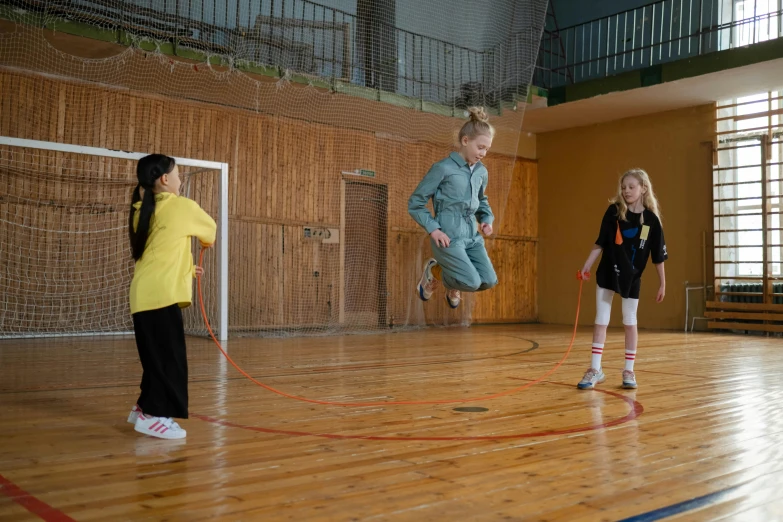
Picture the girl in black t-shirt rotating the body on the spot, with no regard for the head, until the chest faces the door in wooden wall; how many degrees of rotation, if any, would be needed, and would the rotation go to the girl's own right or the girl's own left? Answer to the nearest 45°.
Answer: approximately 135° to the girl's own right

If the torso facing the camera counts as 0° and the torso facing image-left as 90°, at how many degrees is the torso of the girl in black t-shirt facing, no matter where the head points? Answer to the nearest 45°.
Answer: approximately 0°

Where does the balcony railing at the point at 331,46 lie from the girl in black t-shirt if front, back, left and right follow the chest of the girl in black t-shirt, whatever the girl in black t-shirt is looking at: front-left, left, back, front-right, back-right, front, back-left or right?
back-right

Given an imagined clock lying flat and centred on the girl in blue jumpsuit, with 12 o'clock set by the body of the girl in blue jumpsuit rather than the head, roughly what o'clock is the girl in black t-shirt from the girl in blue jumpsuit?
The girl in black t-shirt is roughly at 10 o'clock from the girl in blue jumpsuit.

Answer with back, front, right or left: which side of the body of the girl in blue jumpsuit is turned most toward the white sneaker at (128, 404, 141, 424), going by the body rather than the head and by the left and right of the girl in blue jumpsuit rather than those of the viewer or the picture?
right

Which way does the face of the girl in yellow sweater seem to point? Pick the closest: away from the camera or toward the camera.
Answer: away from the camera

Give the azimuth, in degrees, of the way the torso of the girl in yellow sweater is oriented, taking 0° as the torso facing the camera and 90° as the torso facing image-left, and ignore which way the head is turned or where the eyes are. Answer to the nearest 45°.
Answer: approximately 270°

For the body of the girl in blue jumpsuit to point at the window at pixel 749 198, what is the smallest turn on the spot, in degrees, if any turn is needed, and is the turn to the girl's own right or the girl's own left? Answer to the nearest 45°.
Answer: approximately 90° to the girl's own left

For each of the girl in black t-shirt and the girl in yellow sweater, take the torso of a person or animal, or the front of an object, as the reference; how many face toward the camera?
1
